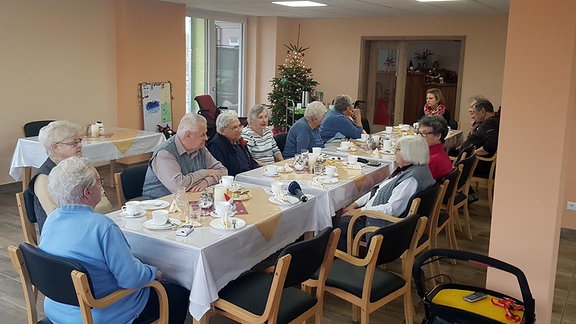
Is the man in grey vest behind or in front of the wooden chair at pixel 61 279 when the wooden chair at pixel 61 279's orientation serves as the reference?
in front

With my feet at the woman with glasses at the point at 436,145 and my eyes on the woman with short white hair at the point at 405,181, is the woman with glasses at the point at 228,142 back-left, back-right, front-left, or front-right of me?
front-right

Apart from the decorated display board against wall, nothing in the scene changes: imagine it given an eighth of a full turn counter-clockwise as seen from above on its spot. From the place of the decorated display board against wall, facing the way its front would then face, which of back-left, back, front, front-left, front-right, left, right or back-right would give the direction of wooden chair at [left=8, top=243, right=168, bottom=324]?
front-right

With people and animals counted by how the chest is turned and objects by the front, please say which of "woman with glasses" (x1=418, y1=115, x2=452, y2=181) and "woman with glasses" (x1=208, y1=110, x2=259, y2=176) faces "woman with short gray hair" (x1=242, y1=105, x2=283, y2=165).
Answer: "woman with glasses" (x1=418, y1=115, x2=452, y2=181)

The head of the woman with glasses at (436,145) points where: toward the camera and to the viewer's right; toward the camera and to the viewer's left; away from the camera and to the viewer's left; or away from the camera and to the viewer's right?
toward the camera and to the viewer's left

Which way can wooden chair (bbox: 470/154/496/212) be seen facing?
to the viewer's left

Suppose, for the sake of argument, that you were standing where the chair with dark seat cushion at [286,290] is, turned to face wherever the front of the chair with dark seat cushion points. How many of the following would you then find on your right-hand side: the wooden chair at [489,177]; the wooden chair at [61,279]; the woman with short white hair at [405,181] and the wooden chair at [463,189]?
3

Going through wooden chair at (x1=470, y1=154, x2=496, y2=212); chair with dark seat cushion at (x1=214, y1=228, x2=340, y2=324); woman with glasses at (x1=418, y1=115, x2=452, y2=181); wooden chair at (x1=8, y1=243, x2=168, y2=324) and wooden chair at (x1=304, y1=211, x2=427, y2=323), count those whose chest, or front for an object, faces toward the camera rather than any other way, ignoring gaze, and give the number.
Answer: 0

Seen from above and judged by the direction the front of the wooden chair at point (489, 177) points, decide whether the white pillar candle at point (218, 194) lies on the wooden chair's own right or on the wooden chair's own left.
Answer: on the wooden chair's own left

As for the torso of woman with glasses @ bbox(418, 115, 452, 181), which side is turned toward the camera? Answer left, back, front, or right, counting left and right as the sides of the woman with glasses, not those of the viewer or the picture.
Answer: left

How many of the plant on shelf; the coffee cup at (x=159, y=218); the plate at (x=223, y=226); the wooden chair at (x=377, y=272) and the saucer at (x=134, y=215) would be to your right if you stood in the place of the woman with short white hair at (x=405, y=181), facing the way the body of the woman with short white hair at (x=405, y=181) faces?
1

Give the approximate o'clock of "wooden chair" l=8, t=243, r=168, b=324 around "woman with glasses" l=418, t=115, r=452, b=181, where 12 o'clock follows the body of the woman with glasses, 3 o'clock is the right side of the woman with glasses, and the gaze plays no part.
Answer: The wooden chair is roughly at 10 o'clock from the woman with glasses.

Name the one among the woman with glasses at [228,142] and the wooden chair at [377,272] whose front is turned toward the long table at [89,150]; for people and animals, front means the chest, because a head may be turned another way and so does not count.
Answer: the wooden chair

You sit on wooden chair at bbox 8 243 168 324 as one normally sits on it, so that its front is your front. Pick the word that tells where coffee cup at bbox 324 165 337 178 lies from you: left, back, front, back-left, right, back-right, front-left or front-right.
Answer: front

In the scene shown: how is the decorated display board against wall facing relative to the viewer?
toward the camera

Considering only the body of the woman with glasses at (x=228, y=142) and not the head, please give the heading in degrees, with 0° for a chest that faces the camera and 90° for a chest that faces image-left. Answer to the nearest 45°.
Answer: approximately 315°

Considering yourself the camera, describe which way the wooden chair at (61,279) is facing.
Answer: facing away from the viewer and to the right of the viewer

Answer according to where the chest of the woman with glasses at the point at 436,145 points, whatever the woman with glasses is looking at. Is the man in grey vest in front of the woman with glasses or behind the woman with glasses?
in front

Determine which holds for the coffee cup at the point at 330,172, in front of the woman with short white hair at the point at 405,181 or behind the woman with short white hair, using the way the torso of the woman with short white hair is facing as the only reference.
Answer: in front

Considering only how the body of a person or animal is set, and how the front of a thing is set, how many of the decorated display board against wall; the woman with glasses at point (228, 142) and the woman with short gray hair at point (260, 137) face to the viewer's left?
0

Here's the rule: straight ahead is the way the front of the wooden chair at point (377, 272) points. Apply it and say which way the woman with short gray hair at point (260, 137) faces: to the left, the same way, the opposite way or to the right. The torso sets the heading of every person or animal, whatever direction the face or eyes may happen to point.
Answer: the opposite way
